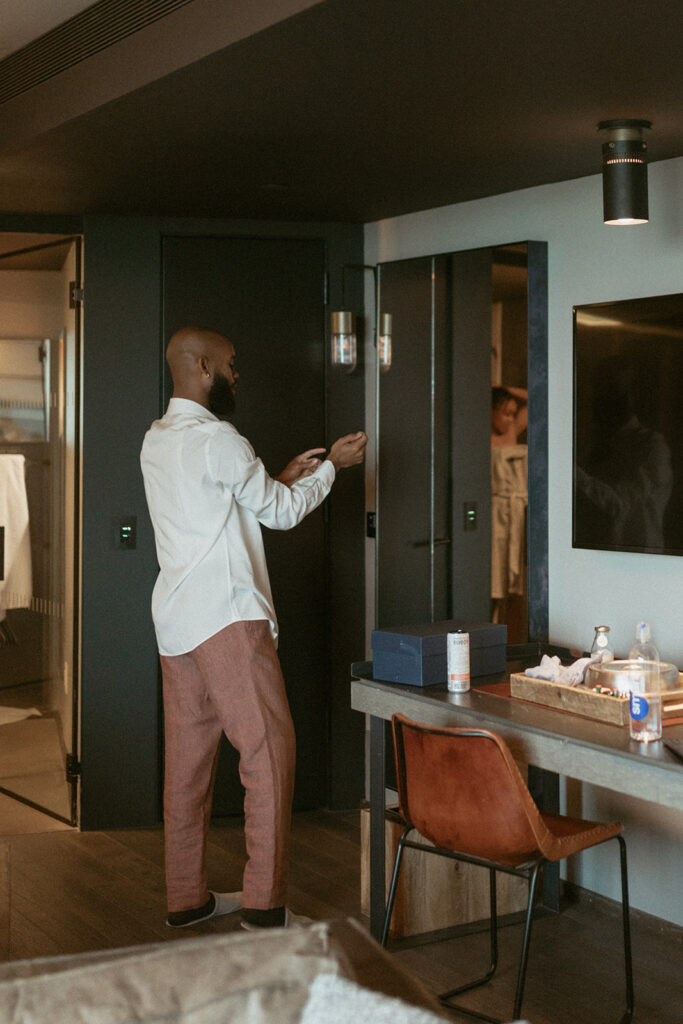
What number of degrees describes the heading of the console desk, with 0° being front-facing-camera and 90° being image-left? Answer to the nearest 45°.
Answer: approximately 45°

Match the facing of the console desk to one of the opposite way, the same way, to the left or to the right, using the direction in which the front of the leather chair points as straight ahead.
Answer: the opposite way

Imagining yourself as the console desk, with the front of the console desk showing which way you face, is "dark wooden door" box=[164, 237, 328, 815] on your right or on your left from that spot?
on your right

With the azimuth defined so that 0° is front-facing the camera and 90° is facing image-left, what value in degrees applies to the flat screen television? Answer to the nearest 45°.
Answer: approximately 45°

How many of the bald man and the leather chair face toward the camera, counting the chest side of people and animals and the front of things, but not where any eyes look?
0

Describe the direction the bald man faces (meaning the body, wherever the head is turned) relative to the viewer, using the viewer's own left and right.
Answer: facing away from the viewer and to the right of the viewer

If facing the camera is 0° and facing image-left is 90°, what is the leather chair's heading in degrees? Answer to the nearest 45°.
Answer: approximately 225°

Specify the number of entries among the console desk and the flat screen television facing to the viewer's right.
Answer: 0
